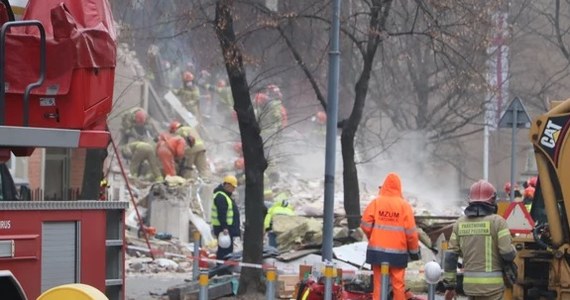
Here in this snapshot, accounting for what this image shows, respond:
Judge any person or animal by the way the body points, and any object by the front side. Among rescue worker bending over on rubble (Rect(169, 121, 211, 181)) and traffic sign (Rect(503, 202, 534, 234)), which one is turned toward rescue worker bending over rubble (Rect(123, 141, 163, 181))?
rescue worker bending over on rubble (Rect(169, 121, 211, 181))

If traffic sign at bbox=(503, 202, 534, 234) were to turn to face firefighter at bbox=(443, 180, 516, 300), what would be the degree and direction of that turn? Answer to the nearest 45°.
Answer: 0° — it already faces them

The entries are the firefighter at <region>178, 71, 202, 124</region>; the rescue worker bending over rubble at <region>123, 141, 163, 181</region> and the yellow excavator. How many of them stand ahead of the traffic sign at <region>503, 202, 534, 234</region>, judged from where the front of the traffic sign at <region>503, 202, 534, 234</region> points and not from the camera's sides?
1

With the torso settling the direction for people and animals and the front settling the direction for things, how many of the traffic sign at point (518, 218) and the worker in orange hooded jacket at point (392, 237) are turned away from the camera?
1

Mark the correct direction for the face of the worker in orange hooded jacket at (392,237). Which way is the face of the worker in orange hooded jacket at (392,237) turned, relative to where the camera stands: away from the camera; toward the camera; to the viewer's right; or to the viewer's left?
away from the camera

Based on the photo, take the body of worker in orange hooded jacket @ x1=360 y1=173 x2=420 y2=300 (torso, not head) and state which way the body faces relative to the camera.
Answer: away from the camera

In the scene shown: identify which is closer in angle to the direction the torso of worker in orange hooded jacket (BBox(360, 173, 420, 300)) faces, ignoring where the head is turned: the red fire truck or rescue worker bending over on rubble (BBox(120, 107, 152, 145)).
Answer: the rescue worker bending over on rubble
